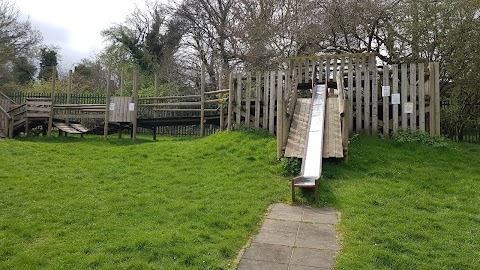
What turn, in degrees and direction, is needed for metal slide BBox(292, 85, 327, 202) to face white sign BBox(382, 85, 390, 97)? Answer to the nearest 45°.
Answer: approximately 135° to its left

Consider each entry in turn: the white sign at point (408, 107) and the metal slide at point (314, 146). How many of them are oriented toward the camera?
2

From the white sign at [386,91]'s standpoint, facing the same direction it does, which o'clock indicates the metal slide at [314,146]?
The metal slide is roughly at 1 o'clock from the white sign.

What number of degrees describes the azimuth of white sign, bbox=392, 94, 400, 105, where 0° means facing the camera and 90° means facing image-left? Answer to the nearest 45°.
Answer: approximately 0°

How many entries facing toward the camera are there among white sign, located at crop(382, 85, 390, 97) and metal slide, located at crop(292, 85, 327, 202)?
2

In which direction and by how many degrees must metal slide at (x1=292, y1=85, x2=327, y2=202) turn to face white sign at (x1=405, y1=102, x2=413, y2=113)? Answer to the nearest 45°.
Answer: approximately 135° to its left

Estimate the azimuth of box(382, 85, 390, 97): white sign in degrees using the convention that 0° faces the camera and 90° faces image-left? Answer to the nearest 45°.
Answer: approximately 0°

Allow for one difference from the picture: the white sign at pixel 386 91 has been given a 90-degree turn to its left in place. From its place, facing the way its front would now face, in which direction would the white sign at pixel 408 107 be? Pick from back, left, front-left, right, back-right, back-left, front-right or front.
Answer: front

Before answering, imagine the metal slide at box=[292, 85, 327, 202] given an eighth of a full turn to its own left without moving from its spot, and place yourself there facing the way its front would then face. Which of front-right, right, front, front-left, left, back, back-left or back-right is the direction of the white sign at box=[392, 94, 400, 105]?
left

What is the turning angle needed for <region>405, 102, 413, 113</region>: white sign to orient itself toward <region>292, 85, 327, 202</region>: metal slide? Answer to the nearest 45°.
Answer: approximately 45° to its right
